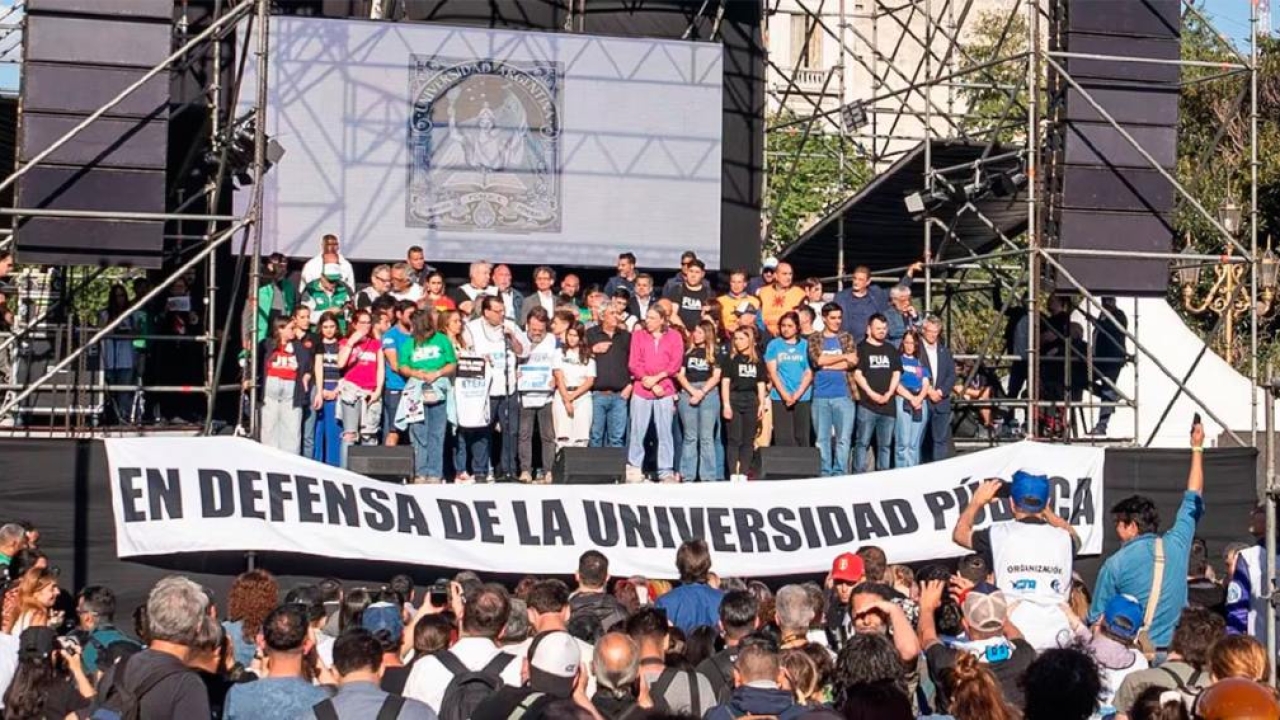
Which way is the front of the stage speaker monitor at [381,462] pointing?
away from the camera

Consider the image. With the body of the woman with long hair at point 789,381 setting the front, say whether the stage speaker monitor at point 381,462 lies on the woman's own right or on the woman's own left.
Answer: on the woman's own right

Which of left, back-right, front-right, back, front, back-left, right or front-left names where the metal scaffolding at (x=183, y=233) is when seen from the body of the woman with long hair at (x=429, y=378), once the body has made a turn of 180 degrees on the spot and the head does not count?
left

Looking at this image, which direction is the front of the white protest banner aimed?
toward the camera

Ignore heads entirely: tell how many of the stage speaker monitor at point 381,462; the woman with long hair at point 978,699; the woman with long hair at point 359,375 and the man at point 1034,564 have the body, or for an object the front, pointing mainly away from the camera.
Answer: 3

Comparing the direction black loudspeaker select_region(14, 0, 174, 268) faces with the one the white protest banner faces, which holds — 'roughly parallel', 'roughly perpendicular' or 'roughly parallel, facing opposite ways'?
roughly parallel

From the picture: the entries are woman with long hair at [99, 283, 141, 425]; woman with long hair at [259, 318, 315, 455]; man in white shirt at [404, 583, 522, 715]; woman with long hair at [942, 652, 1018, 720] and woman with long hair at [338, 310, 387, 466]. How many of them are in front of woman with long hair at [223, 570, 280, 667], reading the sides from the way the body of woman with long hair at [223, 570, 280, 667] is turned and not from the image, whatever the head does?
3

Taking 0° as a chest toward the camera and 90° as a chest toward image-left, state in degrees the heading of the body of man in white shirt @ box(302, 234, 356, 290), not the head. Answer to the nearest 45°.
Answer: approximately 0°

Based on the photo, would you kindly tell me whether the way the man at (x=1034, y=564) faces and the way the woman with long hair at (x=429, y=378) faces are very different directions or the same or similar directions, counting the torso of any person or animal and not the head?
very different directions

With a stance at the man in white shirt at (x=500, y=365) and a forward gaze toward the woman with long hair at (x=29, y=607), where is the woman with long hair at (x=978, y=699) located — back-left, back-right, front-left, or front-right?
front-left

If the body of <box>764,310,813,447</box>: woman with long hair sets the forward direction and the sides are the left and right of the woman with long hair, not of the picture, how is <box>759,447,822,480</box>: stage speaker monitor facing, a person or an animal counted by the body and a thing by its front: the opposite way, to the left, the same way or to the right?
the opposite way

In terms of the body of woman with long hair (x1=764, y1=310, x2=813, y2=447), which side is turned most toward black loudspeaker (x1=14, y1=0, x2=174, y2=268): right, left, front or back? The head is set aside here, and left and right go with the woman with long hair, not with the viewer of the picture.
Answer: right

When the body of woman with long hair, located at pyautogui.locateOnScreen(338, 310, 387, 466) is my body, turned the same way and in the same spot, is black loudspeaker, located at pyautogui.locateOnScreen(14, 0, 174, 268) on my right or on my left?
on my right

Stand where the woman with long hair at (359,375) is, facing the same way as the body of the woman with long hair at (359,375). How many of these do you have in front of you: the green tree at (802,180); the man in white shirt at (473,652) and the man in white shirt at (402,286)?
1

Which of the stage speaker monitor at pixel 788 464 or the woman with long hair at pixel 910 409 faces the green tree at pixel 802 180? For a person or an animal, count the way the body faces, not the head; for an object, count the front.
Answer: the stage speaker monitor

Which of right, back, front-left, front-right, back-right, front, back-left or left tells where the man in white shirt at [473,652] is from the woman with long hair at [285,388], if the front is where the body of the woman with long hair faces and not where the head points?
front

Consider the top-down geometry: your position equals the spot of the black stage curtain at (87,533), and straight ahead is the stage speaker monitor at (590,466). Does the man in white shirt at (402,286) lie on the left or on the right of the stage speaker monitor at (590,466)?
left

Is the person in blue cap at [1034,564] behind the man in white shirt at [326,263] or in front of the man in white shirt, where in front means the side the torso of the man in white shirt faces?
in front

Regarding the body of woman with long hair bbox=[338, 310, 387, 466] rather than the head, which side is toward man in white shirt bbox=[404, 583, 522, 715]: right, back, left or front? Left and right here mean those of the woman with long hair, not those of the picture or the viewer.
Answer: front
